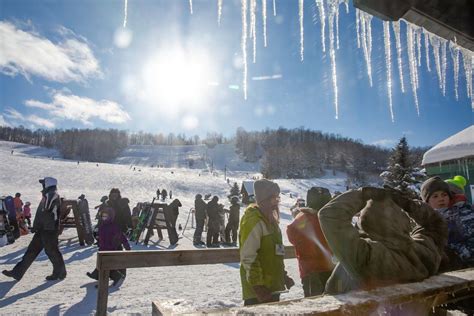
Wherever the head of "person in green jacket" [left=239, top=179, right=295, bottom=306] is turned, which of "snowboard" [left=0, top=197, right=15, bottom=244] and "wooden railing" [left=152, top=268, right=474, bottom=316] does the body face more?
the wooden railing

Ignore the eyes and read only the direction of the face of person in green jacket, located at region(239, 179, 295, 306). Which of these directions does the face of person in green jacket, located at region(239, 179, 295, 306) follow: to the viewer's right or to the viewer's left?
to the viewer's right

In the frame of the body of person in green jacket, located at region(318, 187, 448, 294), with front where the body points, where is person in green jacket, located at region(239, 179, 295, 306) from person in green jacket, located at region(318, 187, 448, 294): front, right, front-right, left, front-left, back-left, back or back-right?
front-left

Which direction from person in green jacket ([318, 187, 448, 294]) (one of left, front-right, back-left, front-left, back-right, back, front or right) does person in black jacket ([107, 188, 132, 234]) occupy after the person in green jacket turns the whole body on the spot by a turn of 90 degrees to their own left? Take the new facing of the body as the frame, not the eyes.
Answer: front-right

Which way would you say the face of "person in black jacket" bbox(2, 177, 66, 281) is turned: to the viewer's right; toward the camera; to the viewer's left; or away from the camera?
to the viewer's left

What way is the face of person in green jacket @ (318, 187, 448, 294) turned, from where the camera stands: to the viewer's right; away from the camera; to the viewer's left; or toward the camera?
away from the camera

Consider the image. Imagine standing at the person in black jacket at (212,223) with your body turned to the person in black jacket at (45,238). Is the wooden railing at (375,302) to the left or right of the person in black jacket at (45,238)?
left

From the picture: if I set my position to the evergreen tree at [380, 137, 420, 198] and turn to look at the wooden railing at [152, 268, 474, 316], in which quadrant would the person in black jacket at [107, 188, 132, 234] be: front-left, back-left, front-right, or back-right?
front-right

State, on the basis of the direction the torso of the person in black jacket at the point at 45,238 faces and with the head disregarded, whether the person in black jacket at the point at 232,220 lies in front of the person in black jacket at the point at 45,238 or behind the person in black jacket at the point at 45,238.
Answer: behind

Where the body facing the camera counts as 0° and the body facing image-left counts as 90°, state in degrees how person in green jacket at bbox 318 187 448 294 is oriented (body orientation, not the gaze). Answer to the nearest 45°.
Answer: approximately 180°

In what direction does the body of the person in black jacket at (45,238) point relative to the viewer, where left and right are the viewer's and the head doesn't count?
facing to the left of the viewer

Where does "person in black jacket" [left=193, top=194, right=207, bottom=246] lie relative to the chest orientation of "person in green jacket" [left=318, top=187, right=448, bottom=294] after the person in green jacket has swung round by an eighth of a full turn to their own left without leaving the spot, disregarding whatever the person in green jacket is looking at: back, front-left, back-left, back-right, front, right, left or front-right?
front

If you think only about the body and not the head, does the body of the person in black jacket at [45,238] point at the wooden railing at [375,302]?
no

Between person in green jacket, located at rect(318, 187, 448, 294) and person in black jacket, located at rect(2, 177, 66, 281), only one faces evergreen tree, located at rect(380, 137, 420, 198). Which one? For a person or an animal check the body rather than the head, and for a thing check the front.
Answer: the person in green jacket

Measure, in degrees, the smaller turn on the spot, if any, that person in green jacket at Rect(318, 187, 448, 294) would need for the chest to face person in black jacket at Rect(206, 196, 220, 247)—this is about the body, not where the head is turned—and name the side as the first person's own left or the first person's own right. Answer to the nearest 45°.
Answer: approximately 45° to the first person's own left

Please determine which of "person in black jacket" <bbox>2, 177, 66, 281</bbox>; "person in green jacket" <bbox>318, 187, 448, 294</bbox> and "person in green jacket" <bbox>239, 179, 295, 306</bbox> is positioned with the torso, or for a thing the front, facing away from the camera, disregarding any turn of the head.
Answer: "person in green jacket" <bbox>318, 187, 448, 294</bbox>
